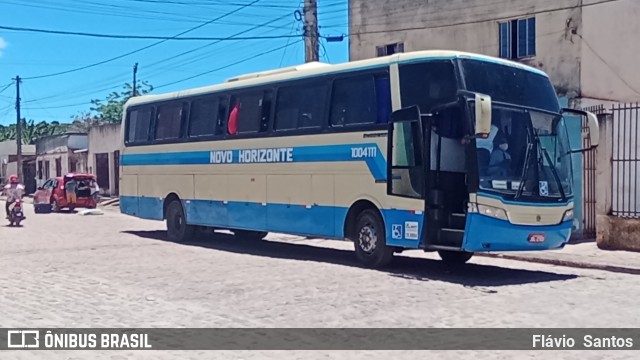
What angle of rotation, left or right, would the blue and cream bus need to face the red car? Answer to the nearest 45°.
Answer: approximately 180°

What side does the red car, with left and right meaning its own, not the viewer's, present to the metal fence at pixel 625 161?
back

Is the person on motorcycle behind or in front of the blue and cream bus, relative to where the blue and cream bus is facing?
behind

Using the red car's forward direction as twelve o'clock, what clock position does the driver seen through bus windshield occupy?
The driver seen through bus windshield is roughly at 7 o'clock from the red car.

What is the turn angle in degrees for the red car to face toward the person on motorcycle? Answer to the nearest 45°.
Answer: approximately 135° to its left

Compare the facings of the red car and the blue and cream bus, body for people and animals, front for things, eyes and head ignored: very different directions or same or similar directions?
very different directions

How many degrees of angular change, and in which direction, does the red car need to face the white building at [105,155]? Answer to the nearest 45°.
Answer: approximately 45° to its right

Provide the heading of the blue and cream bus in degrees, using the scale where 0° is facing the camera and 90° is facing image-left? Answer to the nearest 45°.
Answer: approximately 315°

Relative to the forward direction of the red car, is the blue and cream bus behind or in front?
behind

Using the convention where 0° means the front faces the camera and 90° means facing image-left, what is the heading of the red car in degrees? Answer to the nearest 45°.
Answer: approximately 135°

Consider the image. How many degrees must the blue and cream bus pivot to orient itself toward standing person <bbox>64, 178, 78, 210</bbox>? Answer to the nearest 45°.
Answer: approximately 180°

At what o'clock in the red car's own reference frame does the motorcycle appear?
The motorcycle is roughly at 8 o'clock from the red car.
